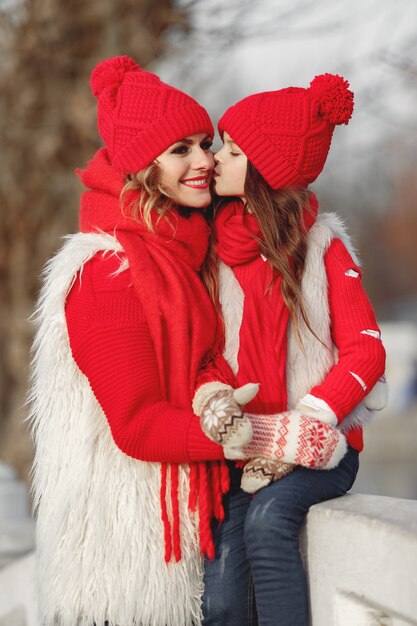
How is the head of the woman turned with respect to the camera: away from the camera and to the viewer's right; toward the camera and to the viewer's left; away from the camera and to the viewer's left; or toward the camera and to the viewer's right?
toward the camera and to the viewer's right

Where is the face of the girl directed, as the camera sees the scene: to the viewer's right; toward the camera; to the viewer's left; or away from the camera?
to the viewer's left

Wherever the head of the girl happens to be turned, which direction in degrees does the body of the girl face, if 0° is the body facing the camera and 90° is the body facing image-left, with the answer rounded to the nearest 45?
approximately 45°

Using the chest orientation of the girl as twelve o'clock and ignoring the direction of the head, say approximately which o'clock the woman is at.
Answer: The woman is roughly at 1 o'clock from the girl.
